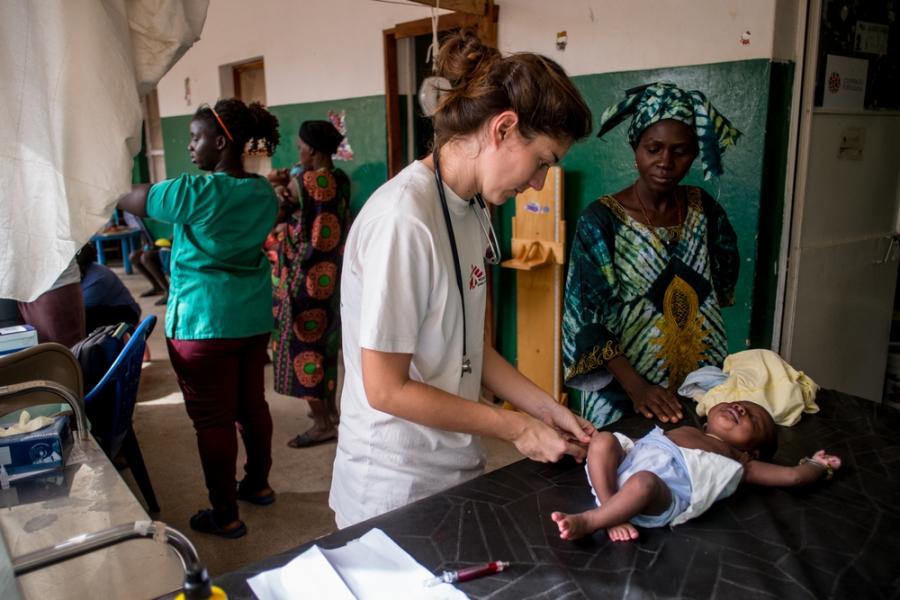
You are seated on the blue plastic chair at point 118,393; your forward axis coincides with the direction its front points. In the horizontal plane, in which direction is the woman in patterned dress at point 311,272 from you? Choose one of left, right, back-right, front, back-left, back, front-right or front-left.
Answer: back-right

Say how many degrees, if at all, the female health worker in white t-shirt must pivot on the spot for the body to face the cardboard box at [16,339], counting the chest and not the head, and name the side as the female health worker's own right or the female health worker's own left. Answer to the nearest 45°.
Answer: approximately 135° to the female health worker's own left

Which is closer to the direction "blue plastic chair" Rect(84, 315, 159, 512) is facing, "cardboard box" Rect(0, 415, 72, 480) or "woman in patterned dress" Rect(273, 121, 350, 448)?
the cardboard box

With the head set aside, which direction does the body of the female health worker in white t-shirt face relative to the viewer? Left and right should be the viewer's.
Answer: facing to the right of the viewer

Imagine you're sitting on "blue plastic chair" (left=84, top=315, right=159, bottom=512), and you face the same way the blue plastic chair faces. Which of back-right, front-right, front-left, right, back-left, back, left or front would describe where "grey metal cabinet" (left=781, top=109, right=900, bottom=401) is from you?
back

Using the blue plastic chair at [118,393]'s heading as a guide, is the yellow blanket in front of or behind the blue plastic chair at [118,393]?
behind

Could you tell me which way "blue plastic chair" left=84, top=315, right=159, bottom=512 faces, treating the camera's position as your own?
facing to the left of the viewer

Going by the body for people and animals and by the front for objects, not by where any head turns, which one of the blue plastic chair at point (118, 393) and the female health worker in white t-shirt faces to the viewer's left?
the blue plastic chair
